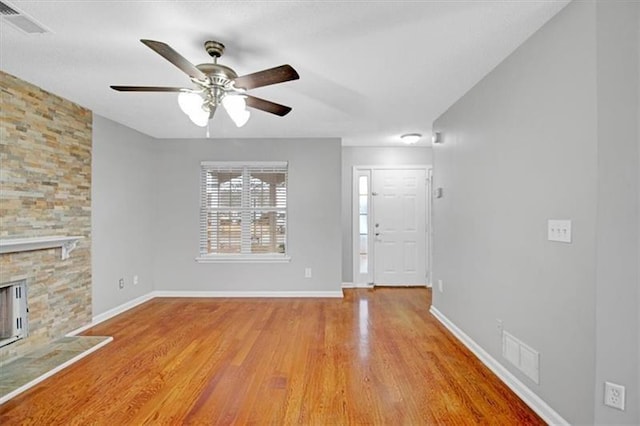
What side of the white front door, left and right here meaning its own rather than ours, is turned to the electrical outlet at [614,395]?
front

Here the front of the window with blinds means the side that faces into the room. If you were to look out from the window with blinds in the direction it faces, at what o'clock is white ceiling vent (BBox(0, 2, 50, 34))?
The white ceiling vent is roughly at 1 o'clock from the window with blinds.

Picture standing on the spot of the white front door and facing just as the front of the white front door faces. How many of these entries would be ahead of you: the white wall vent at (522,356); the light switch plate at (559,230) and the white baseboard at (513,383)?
3

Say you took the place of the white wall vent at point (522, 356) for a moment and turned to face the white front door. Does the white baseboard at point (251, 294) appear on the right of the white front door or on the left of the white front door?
left

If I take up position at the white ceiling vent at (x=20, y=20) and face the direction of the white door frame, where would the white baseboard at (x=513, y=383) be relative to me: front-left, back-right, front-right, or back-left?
front-right

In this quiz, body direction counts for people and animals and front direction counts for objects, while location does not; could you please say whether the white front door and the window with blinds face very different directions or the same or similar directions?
same or similar directions

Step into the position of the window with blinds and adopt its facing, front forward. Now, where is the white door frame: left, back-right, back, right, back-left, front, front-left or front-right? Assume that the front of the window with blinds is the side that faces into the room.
left

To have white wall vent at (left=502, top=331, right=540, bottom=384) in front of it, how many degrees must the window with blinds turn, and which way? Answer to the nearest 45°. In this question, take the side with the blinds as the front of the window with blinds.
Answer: approximately 45° to its left

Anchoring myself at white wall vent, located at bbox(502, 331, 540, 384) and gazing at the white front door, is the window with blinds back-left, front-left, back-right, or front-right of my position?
front-left

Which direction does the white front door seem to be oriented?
toward the camera

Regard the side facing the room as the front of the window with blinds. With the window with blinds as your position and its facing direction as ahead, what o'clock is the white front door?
The white front door is roughly at 9 o'clock from the window with blinds.

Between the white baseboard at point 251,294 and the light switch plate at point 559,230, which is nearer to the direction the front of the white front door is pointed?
the light switch plate

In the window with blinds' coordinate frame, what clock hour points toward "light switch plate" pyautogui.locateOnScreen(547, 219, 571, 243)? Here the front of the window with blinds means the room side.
The light switch plate is roughly at 11 o'clock from the window with blinds.

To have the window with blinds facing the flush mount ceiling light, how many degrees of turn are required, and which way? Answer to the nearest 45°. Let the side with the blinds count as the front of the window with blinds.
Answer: approximately 90° to its left
